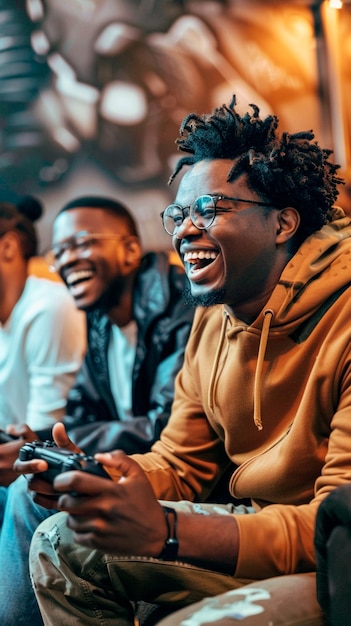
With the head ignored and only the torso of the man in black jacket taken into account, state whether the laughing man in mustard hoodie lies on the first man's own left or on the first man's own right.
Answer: on the first man's own left

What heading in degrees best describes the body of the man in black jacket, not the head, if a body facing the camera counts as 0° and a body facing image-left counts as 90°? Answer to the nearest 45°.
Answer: approximately 45°

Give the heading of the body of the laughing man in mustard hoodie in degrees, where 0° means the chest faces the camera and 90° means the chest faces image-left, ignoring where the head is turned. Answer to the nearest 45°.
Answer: approximately 45°

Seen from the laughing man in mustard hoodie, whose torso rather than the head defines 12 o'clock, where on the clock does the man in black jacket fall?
The man in black jacket is roughly at 4 o'clock from the laughing man in mustard hoodie.
